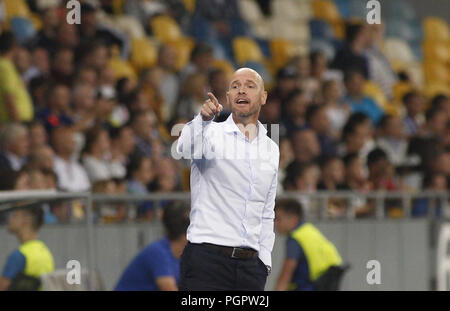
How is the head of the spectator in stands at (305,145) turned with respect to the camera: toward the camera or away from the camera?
toward the camera

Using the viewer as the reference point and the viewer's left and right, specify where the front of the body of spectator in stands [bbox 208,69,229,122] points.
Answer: facing the viewer and to the left of the viewer

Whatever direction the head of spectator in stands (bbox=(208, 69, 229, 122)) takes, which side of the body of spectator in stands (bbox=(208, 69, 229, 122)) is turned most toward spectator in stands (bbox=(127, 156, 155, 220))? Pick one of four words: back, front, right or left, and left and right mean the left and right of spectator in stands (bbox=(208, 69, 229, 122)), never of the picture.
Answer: front

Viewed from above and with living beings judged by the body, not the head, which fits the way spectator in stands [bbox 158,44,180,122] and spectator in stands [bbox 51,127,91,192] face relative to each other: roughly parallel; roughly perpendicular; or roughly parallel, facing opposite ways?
roughly parallel

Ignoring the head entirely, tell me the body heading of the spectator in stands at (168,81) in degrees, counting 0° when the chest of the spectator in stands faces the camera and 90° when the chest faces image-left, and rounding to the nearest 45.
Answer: approximately 45°

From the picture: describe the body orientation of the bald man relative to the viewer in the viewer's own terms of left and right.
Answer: facing the viewer

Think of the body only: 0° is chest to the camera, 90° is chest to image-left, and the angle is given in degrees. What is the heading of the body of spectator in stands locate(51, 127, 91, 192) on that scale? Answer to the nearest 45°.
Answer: approximately 45°

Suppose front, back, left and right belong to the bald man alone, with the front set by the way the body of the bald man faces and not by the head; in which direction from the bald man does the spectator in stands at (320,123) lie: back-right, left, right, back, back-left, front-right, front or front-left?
back

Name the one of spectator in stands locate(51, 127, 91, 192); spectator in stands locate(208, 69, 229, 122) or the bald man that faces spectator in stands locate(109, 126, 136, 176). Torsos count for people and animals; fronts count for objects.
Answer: spectator in stands locate(208, 69, 229, 122)

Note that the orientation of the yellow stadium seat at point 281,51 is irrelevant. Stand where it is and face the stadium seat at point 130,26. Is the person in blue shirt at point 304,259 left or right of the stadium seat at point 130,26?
left

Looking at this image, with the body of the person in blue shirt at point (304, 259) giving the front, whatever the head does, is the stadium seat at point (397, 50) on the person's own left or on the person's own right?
on the person's own right
